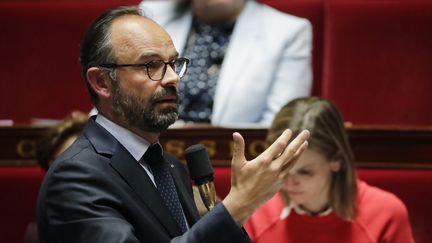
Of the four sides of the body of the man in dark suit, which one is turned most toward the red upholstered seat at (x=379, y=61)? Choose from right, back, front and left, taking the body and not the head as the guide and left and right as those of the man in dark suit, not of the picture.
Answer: left

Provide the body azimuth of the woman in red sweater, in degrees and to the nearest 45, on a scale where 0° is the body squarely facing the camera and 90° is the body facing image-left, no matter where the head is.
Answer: approximately 45°

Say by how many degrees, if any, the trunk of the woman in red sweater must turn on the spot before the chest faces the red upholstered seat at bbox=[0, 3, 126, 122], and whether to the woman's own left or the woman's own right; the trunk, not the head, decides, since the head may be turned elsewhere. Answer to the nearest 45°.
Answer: approximately 90° to the woman's own right

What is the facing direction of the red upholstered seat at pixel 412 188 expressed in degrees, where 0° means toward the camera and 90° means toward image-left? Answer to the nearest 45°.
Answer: approximately 0°
